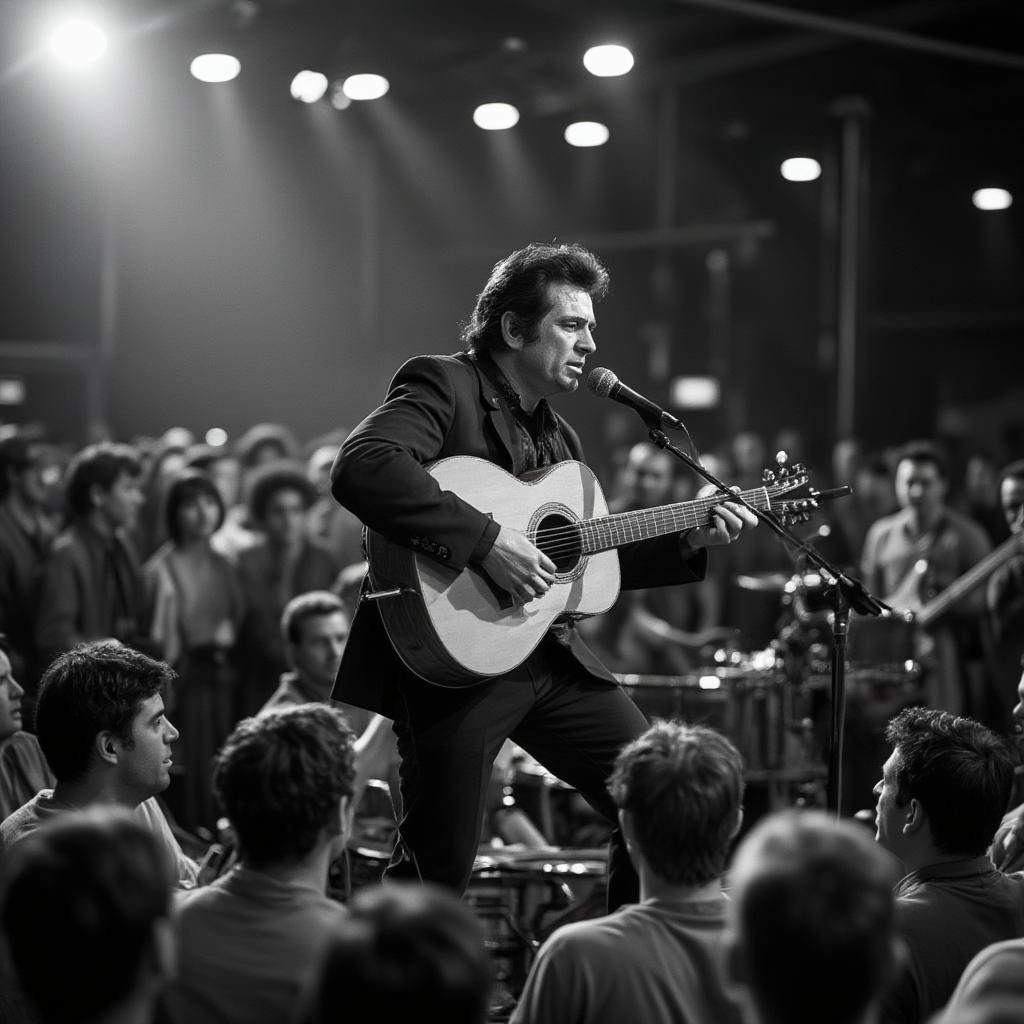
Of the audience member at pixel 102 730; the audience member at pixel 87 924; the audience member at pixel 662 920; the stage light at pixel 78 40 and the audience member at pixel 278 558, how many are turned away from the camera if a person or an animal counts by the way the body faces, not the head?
2

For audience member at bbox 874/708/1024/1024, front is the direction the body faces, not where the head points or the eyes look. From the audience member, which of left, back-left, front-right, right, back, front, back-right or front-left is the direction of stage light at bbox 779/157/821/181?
front-right

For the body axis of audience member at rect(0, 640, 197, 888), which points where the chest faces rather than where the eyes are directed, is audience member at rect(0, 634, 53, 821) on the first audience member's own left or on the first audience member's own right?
on the first audience member's own left

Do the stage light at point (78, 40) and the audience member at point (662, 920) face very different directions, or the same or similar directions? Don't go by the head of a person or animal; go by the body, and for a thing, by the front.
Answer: very different directions

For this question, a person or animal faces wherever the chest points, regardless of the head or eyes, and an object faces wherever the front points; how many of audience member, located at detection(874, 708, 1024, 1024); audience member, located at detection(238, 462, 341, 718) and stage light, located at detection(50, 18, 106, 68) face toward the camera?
2

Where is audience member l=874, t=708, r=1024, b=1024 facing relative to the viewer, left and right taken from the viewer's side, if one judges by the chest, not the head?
facing away from the viewer and to the left of the viewer

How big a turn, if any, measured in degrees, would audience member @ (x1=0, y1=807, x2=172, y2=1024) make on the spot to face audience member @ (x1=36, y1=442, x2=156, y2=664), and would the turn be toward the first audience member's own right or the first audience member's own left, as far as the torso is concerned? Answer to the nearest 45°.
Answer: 0° — they already face them

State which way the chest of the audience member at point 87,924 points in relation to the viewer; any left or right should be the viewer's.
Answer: facing away from the viewer

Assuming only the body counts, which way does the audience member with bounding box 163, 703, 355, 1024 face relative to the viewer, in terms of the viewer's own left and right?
facing away from the viewer and to the right of the viewer

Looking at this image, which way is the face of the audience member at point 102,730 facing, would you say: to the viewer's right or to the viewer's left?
to the viewer's right
